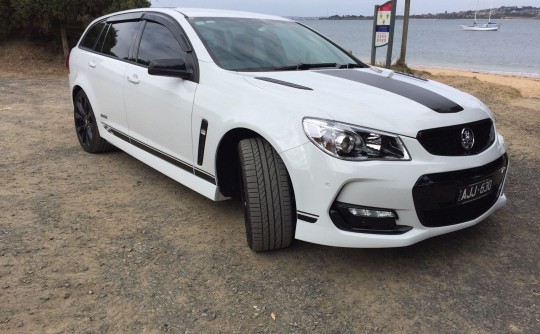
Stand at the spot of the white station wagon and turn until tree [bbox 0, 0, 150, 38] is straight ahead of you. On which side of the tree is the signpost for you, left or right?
right

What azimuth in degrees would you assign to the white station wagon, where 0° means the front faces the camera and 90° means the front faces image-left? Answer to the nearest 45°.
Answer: approximately 315°

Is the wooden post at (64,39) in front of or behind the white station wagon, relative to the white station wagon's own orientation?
behind

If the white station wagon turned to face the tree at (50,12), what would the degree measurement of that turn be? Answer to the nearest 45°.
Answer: approximately 180°

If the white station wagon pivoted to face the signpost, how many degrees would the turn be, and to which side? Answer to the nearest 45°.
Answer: approximately 135° to its left

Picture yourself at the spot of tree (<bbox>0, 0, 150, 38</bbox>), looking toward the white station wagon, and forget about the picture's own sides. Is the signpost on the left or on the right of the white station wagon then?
left
